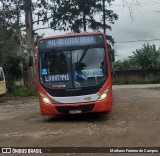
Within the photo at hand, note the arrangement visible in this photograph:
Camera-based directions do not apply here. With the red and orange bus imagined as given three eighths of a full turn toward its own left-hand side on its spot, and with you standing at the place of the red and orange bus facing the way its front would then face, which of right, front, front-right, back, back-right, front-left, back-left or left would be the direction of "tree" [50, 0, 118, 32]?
front-left

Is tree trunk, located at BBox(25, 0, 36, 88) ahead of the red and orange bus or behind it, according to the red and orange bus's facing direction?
behind

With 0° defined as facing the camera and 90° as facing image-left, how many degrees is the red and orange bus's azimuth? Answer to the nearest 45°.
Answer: approximately 0°
